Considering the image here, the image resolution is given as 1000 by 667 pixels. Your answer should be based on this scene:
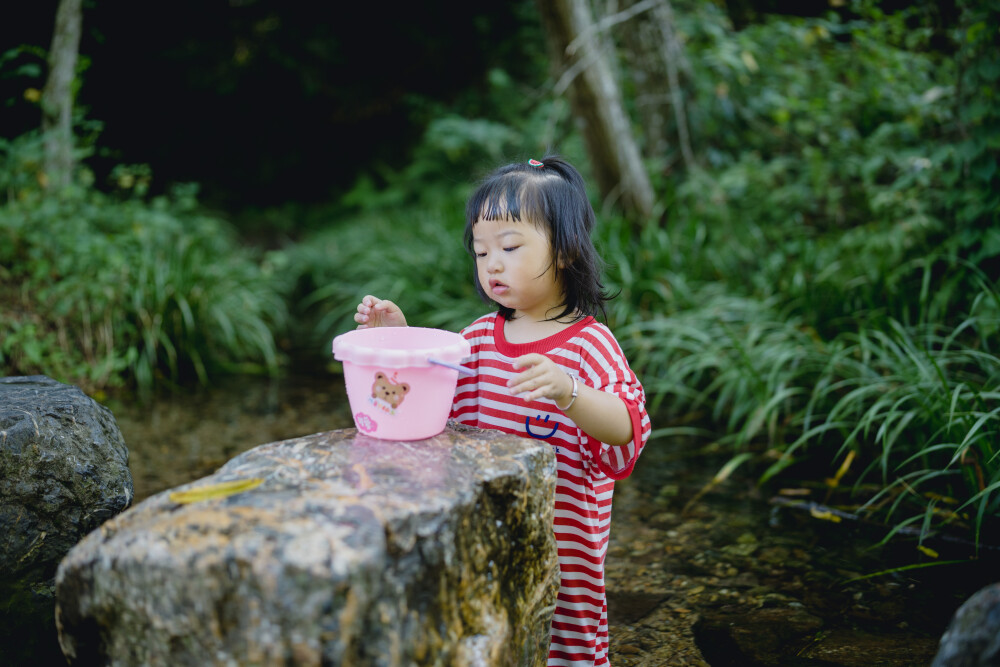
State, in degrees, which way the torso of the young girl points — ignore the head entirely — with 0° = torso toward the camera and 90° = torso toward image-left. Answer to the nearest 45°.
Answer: approximately 45°

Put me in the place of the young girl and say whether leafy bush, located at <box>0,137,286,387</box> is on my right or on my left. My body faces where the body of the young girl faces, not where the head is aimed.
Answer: on my right

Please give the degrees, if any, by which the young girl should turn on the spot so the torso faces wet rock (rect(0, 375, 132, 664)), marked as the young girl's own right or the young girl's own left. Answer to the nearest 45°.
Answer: approximately 45° to the young girl's own right

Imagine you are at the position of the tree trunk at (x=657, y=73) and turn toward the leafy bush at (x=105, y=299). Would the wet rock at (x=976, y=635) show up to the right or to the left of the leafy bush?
left

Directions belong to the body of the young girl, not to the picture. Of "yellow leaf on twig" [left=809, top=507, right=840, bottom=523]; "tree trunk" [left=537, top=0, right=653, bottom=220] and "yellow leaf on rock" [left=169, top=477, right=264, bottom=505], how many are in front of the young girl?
1

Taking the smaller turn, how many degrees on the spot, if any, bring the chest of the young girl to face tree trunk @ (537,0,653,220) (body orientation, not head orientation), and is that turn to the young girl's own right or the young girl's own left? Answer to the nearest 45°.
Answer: approximately 135° to the young girl's own right

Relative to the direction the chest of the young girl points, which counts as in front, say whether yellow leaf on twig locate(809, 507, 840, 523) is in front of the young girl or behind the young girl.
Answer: behind

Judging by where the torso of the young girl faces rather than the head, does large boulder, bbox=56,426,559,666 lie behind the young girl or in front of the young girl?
in front

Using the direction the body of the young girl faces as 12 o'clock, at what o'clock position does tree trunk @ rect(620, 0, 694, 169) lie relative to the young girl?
The tree trunk is roughly at 5 o'clock from the young girl.
